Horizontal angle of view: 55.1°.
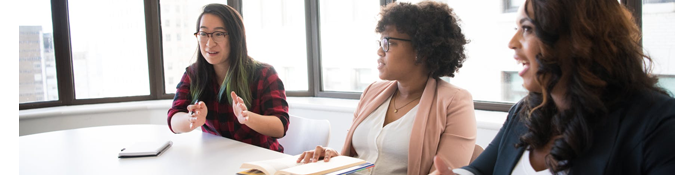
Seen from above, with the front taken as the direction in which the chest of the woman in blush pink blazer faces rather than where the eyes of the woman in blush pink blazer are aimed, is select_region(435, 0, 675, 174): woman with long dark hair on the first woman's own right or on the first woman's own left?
on the first woman's own left

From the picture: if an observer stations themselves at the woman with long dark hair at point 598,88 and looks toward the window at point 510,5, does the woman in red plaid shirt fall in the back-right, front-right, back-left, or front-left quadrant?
front-left

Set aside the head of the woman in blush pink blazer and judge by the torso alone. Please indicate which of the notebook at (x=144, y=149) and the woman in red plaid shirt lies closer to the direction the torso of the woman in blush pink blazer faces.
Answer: the notebook

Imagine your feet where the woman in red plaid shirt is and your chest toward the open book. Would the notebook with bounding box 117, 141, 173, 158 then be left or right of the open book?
right

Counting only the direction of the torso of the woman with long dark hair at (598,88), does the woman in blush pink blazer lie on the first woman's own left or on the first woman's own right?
on the first woman's own right

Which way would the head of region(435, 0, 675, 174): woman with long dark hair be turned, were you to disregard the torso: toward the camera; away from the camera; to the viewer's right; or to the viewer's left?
to the viewer's left

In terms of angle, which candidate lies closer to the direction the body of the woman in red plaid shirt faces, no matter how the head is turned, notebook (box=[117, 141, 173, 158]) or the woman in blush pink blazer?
the notebook

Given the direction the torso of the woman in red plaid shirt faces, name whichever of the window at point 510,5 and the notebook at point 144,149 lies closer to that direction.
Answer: the notebook

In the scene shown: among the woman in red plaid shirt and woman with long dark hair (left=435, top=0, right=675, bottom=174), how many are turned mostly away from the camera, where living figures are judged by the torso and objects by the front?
0

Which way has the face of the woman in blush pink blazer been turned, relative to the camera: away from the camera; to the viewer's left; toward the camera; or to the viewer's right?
to the viewer's left

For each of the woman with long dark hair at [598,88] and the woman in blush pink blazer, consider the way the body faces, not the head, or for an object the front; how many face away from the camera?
0

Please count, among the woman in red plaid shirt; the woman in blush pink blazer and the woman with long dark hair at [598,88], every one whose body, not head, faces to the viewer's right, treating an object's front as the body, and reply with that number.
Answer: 0

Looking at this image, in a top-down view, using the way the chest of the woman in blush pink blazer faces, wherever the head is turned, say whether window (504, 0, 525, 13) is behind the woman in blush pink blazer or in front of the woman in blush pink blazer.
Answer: behind
